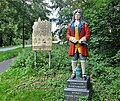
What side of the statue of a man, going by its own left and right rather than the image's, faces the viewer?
front
